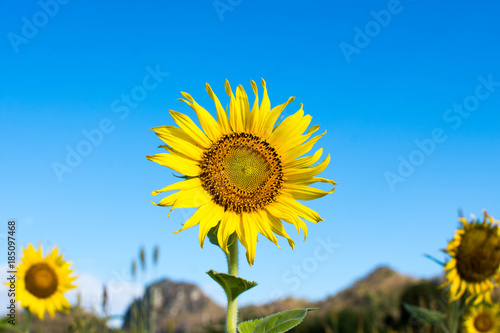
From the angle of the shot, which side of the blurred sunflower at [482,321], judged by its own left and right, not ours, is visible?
front

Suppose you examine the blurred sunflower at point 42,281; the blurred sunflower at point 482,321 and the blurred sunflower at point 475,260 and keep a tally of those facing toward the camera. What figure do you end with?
3

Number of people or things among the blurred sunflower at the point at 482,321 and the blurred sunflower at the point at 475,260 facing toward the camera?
2

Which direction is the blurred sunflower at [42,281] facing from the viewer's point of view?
toward the camera

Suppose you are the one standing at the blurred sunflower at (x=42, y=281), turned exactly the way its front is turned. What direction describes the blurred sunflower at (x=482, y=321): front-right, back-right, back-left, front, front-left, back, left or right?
left

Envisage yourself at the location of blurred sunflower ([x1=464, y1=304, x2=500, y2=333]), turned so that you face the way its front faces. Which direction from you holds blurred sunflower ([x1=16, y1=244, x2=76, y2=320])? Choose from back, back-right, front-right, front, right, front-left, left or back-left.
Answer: front-right

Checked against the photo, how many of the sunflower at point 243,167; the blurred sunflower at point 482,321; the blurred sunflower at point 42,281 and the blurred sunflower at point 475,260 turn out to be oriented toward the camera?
4

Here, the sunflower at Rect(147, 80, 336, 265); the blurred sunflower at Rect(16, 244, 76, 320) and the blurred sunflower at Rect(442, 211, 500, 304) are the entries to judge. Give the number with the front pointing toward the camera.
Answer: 3

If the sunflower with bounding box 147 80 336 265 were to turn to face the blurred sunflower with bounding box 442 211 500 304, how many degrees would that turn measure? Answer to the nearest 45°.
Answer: approximately 135° to its left

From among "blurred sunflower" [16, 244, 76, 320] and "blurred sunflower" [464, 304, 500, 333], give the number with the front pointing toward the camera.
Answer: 2

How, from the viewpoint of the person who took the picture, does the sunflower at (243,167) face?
facing the viewer

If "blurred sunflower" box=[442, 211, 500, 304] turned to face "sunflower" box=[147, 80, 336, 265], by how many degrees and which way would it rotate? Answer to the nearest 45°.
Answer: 0° — it already faces it
